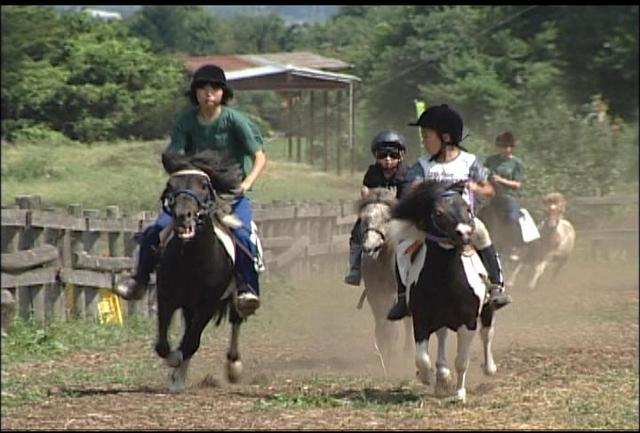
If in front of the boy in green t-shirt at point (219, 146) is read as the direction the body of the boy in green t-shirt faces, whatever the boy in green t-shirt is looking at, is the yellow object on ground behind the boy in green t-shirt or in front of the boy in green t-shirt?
behind

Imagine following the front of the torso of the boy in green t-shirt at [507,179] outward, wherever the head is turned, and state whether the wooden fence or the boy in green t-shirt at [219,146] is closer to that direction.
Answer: the boy in green t-shirt

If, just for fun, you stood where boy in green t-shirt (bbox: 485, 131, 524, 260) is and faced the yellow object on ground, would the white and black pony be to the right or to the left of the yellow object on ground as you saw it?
left

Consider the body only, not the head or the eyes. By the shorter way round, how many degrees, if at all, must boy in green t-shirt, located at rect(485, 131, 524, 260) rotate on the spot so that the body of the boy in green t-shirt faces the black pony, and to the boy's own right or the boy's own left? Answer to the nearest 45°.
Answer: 0° — they already face it

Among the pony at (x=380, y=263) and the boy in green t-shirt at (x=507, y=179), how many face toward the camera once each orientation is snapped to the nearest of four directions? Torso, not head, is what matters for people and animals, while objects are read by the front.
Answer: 2

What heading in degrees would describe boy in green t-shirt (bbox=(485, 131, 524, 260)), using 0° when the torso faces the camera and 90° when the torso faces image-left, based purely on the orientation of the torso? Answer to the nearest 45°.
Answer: approximately 0°
